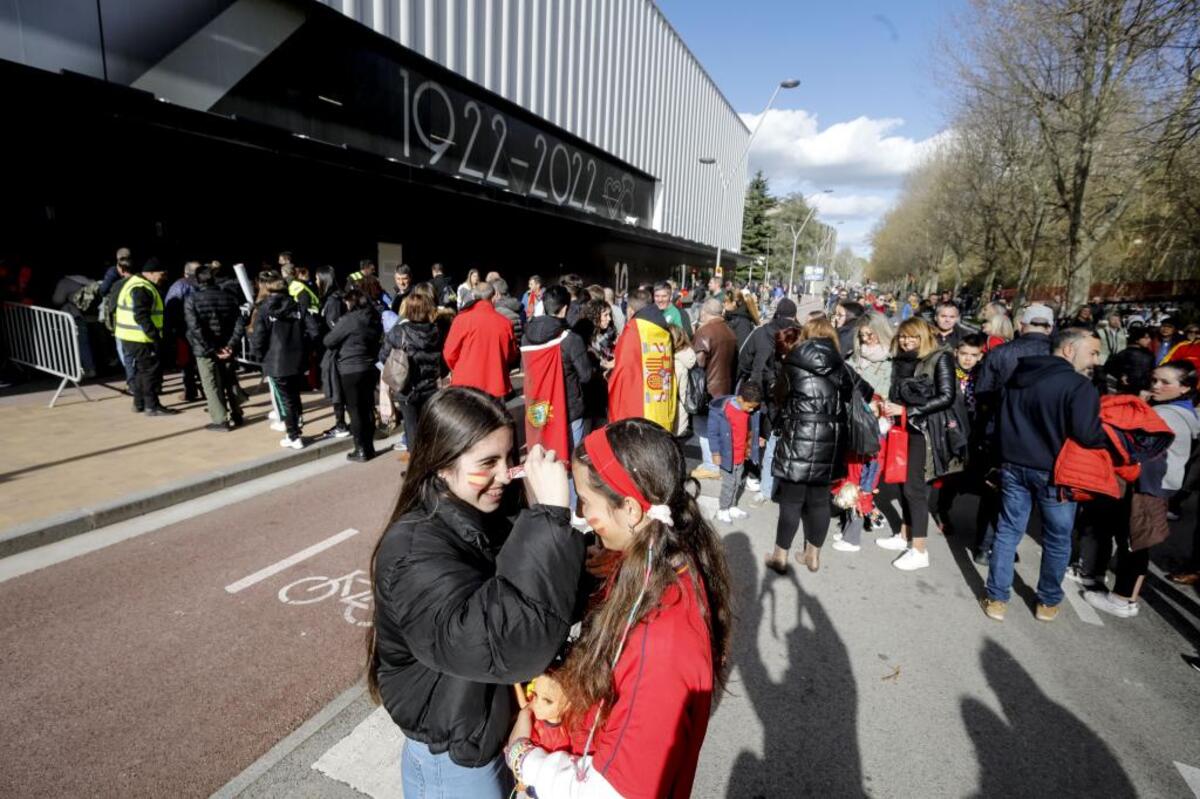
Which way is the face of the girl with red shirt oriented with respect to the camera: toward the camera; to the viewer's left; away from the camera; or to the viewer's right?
to the viewer's left

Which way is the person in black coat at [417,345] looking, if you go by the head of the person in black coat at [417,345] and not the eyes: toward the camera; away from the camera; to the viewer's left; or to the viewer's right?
away from the camera

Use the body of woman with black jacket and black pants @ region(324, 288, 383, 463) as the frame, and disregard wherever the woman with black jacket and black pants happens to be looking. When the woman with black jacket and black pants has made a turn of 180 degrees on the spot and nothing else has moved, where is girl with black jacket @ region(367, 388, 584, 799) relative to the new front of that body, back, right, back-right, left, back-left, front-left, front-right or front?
front-right

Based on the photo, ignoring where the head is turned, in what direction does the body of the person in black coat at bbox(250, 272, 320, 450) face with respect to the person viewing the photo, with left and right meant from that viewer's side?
facing away from the viewer and to the left of the viewer

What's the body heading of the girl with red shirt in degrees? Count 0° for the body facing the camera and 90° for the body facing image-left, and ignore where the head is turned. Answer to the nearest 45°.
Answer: approximately 90°

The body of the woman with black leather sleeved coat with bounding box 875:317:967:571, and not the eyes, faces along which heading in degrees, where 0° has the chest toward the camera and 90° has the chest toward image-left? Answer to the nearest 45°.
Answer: approximately 45°
